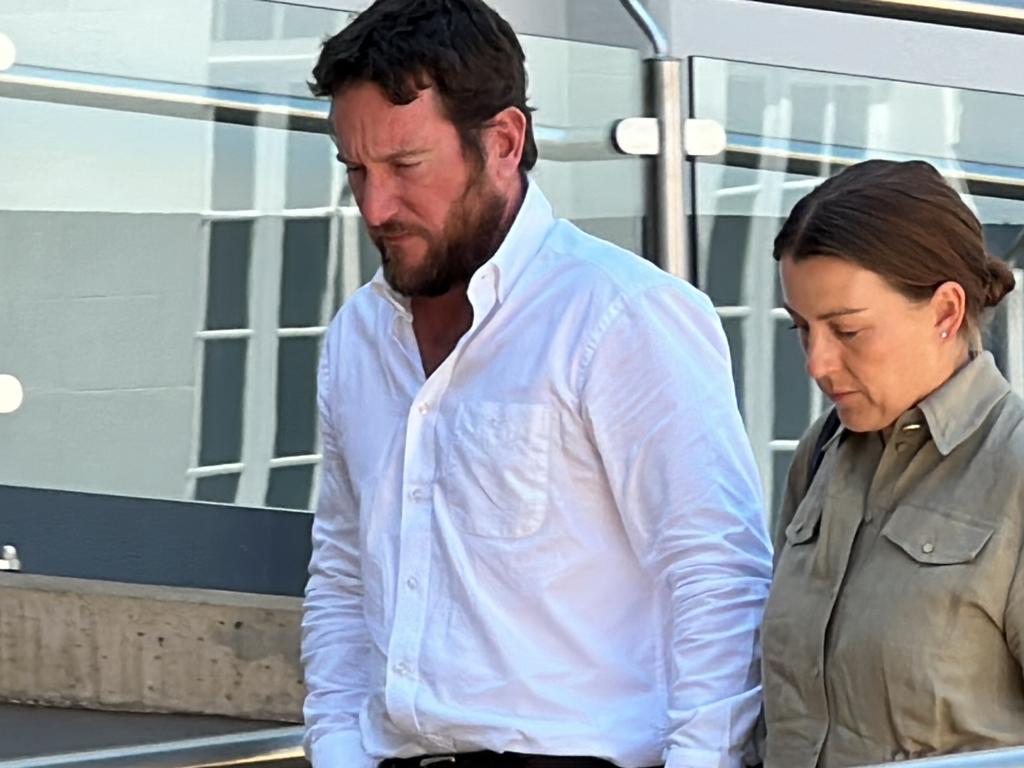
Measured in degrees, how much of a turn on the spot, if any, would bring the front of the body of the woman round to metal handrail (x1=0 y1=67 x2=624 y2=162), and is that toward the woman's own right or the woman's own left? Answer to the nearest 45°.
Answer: approximately 90° to the woman's own right

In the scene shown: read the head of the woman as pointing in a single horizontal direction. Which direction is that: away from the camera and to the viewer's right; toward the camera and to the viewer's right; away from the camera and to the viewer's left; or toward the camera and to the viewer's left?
toward the camera and to the viewer's left

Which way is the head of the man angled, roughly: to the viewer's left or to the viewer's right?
to the viewer's left

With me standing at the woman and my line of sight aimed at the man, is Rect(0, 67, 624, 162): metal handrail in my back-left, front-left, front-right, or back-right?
front-right

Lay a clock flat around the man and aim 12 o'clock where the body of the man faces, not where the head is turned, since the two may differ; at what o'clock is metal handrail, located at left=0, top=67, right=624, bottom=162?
The metal handrail is roughly at 4 o'clock from the man.

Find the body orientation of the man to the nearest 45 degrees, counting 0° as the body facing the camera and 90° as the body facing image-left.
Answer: approximately 45°

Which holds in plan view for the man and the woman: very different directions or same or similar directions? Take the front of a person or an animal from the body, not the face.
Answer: same or similar directions

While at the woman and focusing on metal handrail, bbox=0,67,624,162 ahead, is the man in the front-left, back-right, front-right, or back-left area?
front-left

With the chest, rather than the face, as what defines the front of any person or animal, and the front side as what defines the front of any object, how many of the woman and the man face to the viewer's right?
0
